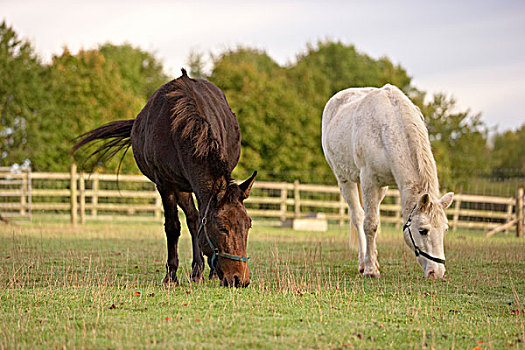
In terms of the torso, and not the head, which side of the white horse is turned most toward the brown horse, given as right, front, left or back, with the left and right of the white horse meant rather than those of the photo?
right

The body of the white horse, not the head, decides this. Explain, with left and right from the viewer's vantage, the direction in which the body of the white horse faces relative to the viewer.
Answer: facing the viewer and to the right of the viewer

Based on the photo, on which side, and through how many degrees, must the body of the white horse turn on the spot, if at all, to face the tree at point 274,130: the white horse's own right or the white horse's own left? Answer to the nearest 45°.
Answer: approximately 135° to the white horse's own left

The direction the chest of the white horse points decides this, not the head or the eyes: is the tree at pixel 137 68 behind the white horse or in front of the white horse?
behind

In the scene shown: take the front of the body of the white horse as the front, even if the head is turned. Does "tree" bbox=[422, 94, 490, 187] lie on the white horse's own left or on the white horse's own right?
on the white horse's own left

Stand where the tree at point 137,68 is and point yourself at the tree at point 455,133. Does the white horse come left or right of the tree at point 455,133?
right

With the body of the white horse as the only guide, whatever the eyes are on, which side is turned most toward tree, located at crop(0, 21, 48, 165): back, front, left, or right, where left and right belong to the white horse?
back

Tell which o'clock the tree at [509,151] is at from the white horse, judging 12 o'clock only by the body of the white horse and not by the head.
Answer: The tree is roughly at 8 o'clock from the white horse.
